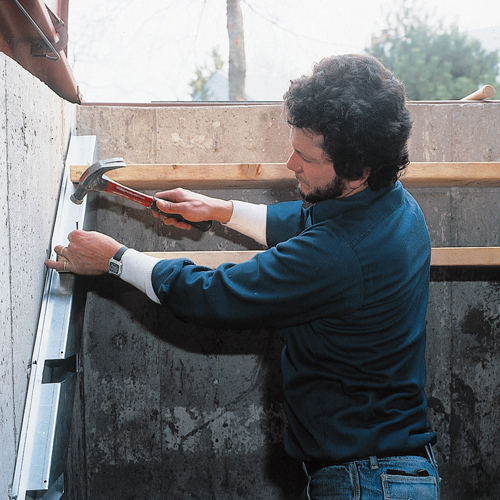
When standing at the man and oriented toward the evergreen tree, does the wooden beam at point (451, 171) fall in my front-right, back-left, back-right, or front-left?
front-right

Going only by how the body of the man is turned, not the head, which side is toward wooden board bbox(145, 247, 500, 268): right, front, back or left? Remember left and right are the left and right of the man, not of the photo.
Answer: right

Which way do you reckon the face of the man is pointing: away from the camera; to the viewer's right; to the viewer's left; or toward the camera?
to the viewer's left

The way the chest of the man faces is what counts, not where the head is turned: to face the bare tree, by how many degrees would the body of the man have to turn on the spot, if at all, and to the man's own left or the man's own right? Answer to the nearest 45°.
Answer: approximately 45° to the man's own right

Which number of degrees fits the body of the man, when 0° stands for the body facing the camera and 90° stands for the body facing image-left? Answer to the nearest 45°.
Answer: approximately 135°

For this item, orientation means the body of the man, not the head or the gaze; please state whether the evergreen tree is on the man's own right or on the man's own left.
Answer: on the man's own right

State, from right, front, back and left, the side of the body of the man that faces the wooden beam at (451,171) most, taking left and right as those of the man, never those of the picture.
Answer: right
